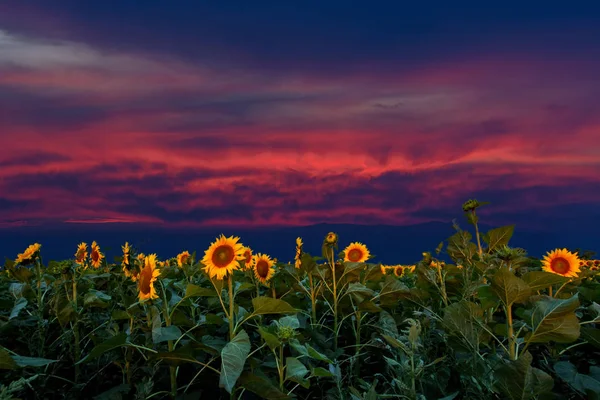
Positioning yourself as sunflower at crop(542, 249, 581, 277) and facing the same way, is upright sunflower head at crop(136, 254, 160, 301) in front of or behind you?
in front

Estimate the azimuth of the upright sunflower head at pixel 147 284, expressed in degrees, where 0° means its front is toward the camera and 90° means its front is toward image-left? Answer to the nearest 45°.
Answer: approximately 45°

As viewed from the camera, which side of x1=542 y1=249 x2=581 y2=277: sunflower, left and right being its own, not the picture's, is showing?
front

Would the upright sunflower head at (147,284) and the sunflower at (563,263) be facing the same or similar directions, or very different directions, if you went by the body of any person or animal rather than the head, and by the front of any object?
same or similar directions

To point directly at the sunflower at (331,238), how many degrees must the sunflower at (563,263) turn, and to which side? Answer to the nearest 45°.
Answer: approximately 45° to its right

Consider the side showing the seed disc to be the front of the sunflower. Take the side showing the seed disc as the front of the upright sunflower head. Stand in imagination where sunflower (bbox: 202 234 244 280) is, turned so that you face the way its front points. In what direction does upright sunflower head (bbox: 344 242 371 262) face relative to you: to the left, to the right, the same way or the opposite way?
the same way

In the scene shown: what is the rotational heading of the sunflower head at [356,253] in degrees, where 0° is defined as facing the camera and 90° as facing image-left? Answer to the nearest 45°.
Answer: approximately 0°

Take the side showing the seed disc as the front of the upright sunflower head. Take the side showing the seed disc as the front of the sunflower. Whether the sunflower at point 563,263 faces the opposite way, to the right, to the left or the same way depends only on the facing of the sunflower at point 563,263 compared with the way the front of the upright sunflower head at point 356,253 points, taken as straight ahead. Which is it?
the same way

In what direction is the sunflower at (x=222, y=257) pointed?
toward the camera

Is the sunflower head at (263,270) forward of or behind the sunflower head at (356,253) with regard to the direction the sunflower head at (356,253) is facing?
forward

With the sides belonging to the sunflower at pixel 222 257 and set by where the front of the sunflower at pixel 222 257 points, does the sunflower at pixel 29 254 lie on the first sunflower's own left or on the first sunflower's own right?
on the first sunflower's own right
